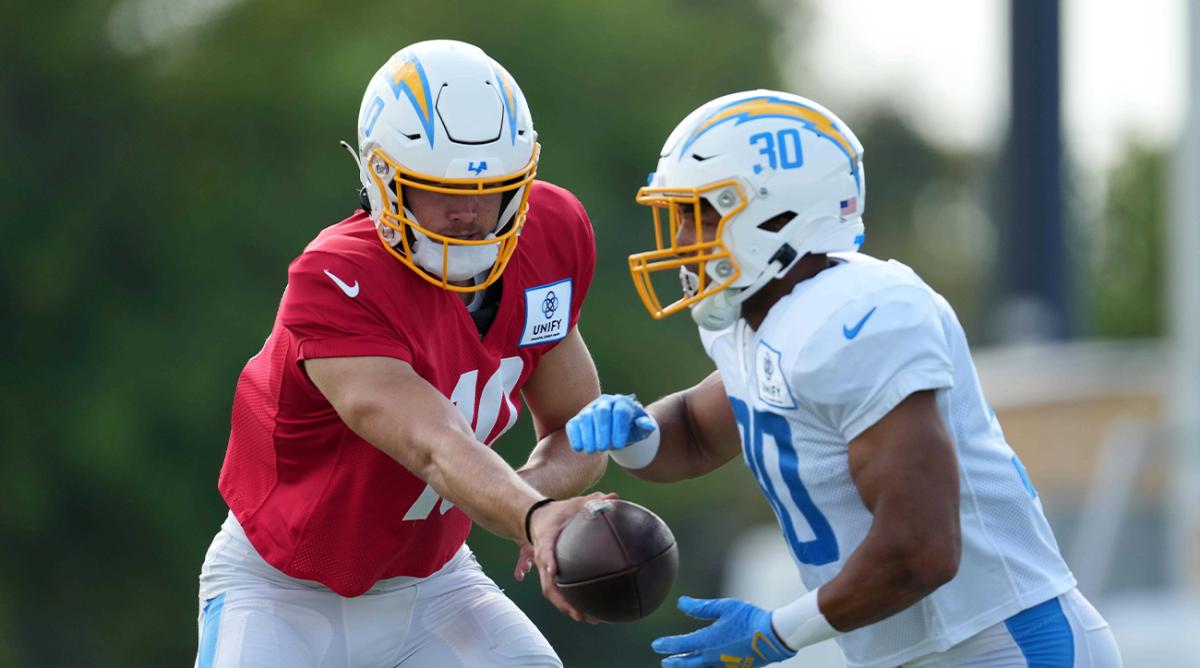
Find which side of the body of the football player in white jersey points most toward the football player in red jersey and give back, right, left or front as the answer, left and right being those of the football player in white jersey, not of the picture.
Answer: front

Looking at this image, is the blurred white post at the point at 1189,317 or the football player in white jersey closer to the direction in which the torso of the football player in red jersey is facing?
the football player in white jersey

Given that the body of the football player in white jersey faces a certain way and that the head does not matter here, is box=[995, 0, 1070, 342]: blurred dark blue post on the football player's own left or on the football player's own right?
on the football player's own right

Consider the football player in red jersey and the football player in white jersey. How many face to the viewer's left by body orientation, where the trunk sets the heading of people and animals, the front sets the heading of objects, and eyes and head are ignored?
1

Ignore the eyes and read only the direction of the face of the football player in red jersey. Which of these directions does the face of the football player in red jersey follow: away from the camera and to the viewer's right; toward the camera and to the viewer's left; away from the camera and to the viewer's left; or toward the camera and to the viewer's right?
toward the camera and to the viewer's right

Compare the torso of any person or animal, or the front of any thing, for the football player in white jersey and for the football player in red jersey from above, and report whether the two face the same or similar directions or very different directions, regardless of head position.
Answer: very different directions

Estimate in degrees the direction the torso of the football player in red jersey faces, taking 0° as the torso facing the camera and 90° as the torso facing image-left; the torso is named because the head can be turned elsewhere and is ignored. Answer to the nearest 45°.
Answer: approximately 315°

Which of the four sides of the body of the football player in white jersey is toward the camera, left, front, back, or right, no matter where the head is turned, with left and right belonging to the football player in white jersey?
left

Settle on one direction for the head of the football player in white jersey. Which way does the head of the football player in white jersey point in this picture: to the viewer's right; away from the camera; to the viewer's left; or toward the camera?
to the viewer's left

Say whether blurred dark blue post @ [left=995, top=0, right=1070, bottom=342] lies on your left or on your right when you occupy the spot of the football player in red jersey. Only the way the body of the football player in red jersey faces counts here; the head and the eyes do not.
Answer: on your left

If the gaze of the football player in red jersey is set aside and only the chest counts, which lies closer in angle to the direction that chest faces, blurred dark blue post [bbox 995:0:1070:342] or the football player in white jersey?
the football player in white jersey
